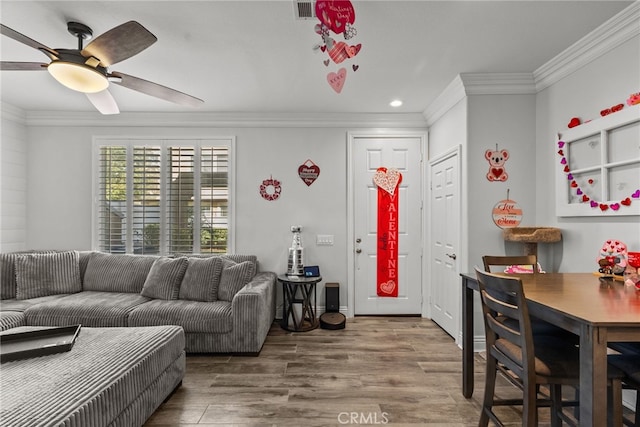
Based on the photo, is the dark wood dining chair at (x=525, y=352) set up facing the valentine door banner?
no

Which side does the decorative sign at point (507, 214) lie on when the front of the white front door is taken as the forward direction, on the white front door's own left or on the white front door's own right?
on the white front door's own left

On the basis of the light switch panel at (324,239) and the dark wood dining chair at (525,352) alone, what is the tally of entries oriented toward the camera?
1

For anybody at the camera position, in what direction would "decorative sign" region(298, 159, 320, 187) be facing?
facing the viewer

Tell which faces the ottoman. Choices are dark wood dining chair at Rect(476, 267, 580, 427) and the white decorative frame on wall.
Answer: the white decorative frame on wall

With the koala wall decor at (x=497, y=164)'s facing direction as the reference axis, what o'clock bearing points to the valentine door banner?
The valentine door banner is roughly at 4 o'clock from the koala wall decor.

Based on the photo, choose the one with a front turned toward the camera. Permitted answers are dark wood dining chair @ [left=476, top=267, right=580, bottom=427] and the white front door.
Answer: the white front door

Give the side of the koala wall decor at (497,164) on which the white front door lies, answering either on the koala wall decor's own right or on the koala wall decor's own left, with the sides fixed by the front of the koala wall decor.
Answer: on the koala wall decor's own right

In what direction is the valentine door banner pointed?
toward the camera

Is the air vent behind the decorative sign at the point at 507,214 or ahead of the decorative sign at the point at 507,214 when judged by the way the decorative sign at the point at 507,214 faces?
ahead

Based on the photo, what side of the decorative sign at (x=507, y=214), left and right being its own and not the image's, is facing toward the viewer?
front

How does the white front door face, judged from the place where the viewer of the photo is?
facing the viewer

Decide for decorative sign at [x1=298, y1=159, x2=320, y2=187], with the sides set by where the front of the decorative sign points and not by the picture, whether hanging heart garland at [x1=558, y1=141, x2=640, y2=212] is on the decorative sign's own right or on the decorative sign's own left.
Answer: on the decorative sign's own left

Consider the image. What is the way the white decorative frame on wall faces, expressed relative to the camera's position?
facing the viewer and to the left of the viewer

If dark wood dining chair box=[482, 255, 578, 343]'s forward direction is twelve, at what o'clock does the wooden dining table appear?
The wooden dining table is roughly at 11 o'clock from the dark wood dining chair.

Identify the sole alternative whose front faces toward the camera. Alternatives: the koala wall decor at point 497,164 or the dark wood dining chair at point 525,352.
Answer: the koala wall decor

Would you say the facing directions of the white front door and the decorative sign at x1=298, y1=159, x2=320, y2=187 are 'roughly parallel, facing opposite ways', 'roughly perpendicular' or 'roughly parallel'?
roughly parallel

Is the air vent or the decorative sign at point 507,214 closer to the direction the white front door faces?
the air vent
